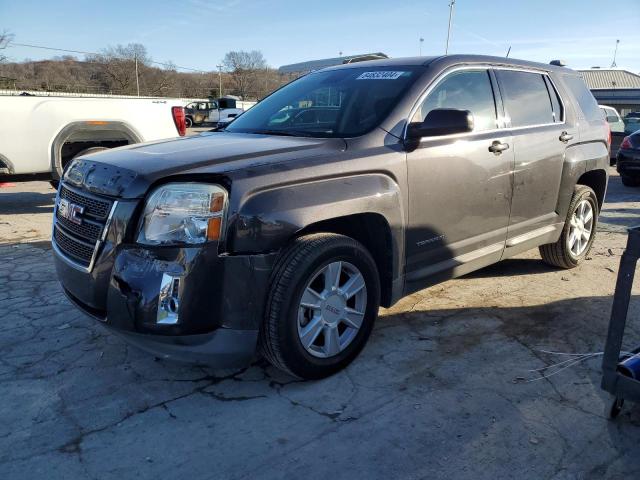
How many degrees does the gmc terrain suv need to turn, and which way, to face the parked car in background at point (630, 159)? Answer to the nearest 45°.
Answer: approximately 180°

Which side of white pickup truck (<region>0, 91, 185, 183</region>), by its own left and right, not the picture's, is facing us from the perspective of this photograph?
left

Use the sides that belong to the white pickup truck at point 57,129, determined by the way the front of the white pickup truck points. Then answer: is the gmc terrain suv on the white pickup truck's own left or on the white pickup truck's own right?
on the white pickup truck's own left

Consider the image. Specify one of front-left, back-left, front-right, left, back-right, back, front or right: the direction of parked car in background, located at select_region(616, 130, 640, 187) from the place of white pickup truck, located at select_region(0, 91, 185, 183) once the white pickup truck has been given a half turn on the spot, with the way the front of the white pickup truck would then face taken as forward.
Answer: front

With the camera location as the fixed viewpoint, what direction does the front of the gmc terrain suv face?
facing the viewer and to the left of the viewer

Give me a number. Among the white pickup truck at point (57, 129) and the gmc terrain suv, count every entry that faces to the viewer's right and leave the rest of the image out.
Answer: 0

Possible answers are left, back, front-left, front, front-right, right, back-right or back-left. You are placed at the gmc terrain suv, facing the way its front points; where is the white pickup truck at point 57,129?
right
